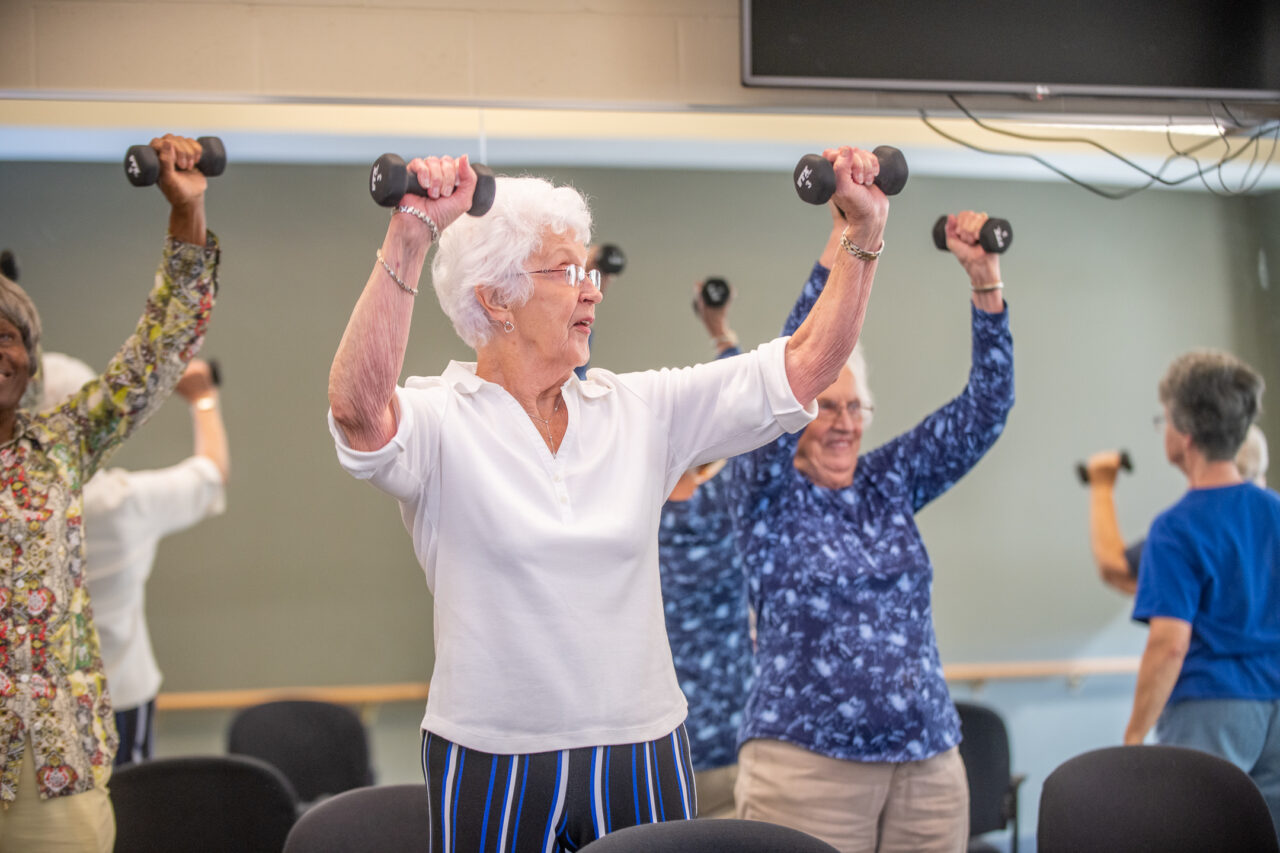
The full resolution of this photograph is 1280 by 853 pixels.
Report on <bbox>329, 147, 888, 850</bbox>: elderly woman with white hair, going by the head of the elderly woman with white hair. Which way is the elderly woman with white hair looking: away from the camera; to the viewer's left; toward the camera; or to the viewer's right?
to the viewer's right

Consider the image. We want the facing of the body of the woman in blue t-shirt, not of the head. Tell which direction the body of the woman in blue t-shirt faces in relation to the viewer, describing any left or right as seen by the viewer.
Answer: facing away from the viewer and to the left of the viewer

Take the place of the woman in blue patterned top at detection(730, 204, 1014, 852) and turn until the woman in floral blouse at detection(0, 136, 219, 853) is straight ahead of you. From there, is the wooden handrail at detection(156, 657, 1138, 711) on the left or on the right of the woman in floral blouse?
right

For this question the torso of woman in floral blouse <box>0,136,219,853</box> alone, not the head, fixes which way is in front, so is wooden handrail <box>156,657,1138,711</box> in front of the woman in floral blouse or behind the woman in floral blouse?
behind

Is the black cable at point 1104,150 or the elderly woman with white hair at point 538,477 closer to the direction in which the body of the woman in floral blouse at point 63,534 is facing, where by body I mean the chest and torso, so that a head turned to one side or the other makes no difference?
the elderly woman with white hair

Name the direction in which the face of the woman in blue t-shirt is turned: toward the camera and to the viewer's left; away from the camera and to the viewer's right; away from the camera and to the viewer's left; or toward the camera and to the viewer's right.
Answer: away from the camera and to the viewer's left

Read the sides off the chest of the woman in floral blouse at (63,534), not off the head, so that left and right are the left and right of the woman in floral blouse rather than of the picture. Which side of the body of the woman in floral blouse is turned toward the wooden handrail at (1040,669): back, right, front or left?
left
